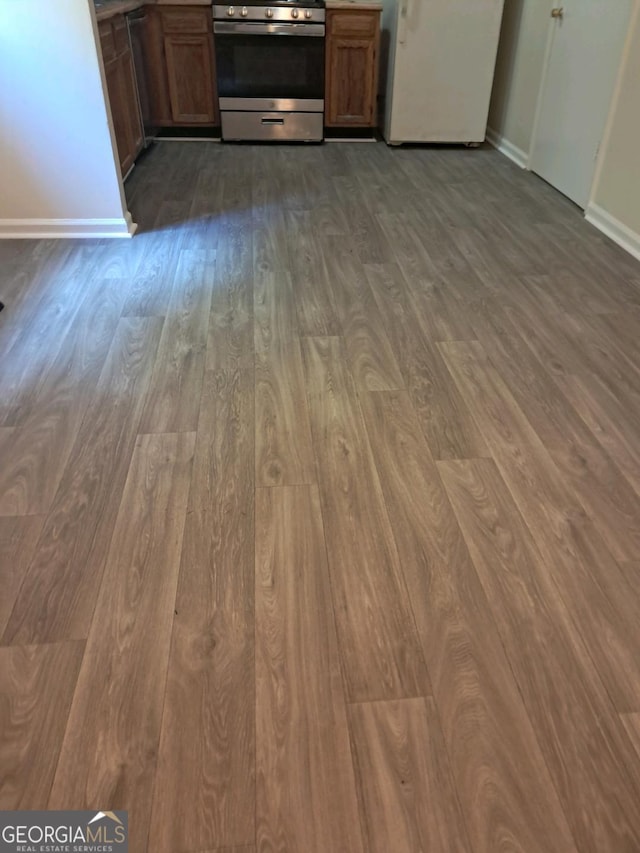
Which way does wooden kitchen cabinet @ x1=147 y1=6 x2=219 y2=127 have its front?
toward the camera

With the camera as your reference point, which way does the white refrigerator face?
facing the viewer

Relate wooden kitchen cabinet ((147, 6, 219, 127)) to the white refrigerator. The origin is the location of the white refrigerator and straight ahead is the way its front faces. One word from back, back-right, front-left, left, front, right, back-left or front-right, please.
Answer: right

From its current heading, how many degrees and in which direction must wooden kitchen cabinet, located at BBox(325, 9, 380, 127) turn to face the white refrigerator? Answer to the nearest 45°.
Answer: approximately 90° to its left

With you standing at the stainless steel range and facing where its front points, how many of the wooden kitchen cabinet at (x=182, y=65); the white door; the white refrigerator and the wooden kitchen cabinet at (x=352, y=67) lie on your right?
1

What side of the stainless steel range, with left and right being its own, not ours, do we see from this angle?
front

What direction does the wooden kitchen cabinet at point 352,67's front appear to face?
toward the camera

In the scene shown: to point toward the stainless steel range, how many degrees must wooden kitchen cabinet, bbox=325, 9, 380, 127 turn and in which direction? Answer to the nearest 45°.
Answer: approximately 90° to its right

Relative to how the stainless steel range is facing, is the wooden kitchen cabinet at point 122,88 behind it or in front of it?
in front

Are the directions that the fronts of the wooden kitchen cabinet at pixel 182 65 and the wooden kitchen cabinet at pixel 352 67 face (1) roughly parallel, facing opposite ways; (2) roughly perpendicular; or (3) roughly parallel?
roughly parallel

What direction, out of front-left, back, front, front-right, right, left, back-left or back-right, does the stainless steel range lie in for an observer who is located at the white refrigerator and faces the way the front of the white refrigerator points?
right

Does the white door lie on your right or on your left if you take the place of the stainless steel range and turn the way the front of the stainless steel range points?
on your left
